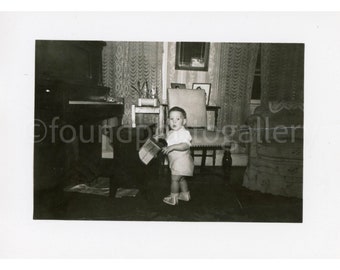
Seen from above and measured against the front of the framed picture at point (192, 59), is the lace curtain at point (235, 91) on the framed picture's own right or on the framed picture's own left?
on the framed picture's own left

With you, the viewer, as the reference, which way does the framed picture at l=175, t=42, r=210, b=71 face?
facing the viewer

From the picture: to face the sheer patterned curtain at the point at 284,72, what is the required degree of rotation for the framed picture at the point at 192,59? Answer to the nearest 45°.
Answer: approximately 45° to its left
